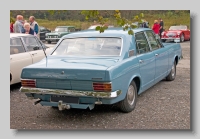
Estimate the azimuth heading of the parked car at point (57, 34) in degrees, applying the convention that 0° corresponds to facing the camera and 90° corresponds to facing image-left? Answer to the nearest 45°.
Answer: approximately 45°

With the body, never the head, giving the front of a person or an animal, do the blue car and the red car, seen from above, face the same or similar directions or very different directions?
very different directions

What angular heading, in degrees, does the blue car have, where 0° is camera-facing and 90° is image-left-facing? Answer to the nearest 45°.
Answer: approximately 225°

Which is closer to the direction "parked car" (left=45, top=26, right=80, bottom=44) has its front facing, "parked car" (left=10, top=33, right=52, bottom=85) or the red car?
the parked car

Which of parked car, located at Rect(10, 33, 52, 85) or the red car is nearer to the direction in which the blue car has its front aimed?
the red car

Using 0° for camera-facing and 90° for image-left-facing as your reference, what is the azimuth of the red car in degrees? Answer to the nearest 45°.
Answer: approximately 45°

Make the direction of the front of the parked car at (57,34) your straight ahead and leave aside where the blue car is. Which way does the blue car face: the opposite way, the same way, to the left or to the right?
the opposite way

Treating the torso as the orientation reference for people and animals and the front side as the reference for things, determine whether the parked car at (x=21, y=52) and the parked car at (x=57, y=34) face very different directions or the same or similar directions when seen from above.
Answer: very different directions
